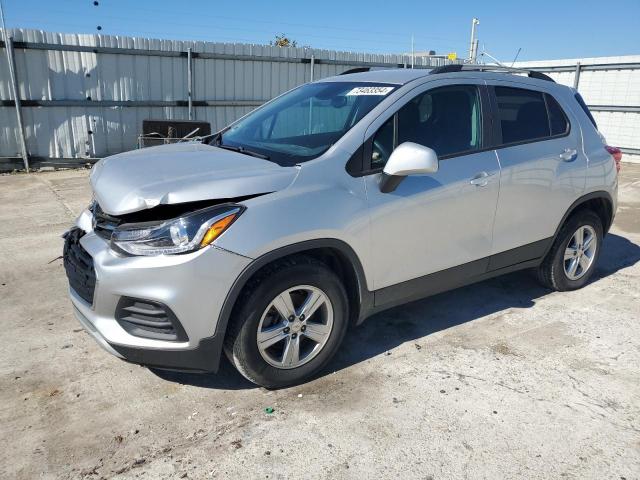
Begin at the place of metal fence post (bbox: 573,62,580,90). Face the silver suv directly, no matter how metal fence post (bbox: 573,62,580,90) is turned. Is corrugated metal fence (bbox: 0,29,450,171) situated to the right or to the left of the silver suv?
right

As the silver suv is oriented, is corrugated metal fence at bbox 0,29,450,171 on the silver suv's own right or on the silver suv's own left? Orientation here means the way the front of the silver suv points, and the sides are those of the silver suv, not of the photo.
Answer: on the silver suv's own right

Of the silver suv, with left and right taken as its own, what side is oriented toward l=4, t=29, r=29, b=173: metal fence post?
right

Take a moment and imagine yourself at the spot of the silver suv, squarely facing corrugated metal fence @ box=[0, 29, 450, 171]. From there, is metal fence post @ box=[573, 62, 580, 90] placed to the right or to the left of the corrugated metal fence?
right

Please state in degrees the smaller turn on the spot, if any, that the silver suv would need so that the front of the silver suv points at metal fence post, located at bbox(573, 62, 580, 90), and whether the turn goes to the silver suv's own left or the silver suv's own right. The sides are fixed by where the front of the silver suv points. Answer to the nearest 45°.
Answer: approximately 180°

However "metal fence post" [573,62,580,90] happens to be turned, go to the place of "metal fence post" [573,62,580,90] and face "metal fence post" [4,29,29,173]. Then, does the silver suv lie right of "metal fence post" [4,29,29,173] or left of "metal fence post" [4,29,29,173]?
left

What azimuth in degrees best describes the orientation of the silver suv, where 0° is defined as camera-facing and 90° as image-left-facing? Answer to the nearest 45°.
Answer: approximately 45°
